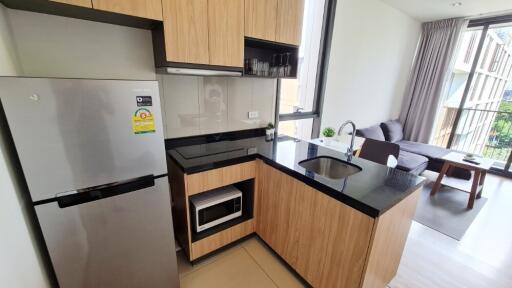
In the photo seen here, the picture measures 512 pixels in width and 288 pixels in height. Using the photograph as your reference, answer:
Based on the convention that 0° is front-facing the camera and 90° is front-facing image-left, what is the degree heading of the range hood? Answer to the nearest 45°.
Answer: approximately 315°

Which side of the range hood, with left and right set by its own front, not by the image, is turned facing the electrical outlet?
left

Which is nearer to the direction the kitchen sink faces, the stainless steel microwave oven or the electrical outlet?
the stainless steel microwave oven

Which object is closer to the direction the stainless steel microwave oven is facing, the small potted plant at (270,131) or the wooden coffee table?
the wooden coffee table

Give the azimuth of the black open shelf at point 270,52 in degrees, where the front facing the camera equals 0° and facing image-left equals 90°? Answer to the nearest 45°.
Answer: approximately 315°

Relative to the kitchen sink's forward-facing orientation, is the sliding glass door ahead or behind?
behind
